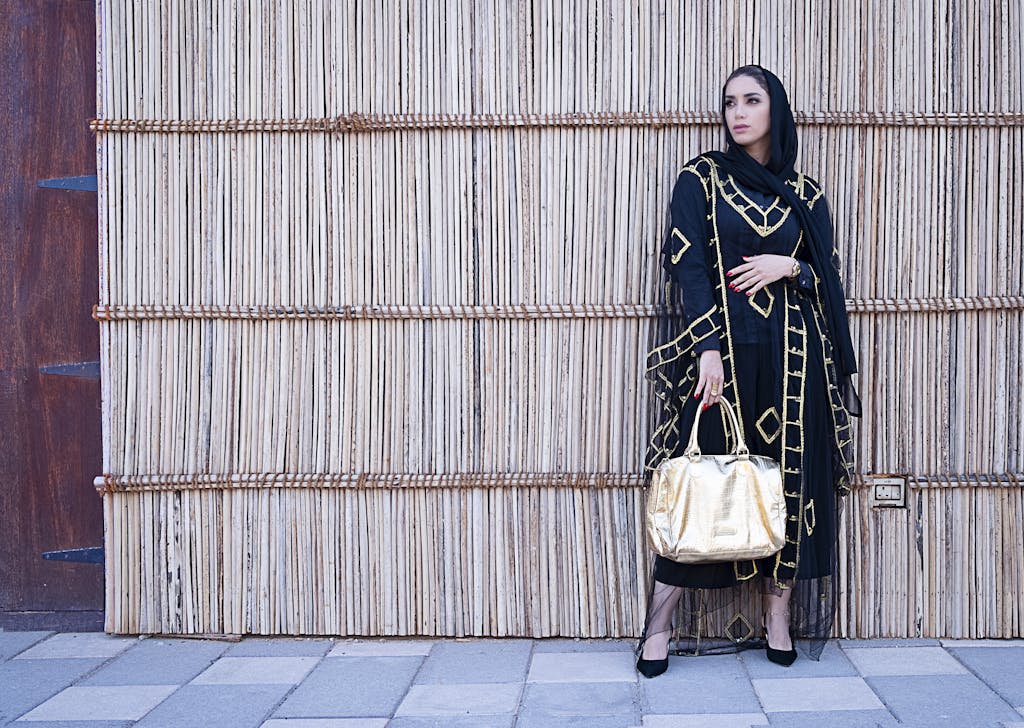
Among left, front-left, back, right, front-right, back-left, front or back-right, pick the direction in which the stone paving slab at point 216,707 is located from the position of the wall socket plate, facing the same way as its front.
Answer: front-right

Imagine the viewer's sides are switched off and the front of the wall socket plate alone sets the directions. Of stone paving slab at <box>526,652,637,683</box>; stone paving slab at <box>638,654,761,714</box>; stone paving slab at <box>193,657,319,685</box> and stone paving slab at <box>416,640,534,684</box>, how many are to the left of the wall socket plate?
0

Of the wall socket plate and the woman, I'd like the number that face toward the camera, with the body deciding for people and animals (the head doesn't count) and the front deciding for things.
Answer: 2

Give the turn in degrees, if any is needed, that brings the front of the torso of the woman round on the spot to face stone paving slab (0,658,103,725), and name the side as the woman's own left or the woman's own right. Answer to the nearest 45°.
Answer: approximately 90° to the woman's own right

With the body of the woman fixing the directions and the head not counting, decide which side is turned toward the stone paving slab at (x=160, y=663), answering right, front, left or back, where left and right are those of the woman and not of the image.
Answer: right

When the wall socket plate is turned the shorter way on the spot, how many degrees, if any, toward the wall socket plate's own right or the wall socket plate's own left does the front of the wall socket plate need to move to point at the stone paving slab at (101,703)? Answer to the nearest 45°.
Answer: approximately 45° to the wall socket plate's own right

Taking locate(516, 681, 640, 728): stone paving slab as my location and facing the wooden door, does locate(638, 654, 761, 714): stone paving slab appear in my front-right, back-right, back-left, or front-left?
back-right

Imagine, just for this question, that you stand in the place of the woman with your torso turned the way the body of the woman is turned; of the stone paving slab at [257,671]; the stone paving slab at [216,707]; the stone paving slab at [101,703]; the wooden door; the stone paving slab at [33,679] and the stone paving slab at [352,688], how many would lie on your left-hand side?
0

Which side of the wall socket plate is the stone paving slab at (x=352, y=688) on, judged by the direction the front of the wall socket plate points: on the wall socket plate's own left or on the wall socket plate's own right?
on the wall socket plate's own right

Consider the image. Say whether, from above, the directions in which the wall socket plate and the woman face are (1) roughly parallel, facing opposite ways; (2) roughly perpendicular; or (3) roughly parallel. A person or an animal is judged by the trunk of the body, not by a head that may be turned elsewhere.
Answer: roughly parallel

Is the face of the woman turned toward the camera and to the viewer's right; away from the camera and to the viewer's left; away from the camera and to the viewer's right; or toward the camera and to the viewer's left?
toward the camera and to the viewer's left

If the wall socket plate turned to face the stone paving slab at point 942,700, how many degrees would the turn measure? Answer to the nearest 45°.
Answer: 0° — it already faces it

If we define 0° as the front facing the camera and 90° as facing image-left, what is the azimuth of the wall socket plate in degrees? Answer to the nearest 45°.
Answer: approximately 0°

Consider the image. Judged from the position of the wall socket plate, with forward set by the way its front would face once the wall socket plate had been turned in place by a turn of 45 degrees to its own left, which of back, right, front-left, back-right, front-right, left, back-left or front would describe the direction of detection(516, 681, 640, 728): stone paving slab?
right

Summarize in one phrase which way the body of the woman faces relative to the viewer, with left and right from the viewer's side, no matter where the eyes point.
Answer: facing the viewer
